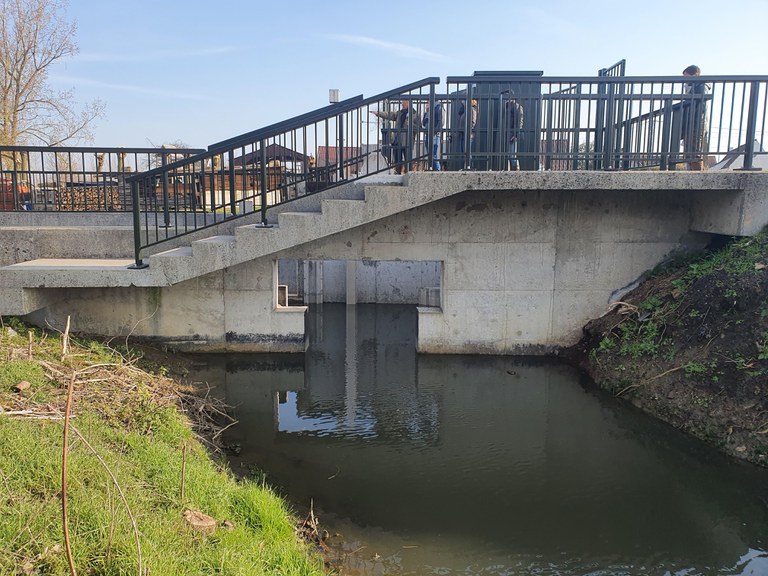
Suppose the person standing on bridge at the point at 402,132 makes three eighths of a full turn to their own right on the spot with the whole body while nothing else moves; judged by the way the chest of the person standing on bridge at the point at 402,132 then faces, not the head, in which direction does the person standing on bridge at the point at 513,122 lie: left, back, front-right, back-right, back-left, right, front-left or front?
right

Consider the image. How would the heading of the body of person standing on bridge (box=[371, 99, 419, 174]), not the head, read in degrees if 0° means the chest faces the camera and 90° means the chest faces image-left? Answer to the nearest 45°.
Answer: approximately 45°

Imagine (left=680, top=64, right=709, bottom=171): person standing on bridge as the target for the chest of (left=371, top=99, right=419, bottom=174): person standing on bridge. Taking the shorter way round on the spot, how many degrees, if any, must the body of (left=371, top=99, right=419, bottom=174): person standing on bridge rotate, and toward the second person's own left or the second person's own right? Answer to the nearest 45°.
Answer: approximately 135° to the second person's own left
